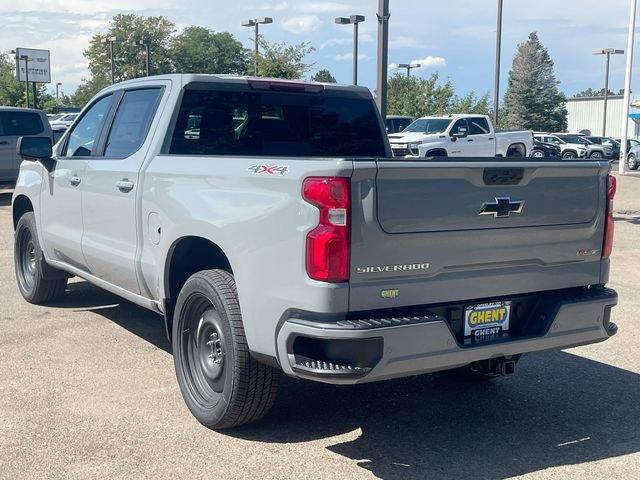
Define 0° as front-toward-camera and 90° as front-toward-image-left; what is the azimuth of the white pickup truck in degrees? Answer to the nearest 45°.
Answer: approximately 45°

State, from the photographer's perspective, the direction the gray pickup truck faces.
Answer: facing away from the viewer and to the left of the viewer

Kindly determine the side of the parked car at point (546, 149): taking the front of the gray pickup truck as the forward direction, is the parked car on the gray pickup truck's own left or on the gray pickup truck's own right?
on the gray pickup truck's own right

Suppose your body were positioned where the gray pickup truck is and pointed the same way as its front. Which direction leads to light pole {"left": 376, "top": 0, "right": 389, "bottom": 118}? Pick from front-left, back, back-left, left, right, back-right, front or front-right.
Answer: front-right

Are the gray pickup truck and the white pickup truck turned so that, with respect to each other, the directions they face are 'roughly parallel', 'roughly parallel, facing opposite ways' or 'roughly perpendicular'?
roughly perpendicular

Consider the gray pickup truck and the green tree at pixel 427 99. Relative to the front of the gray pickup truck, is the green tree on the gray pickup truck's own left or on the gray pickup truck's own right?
on the gray pickup truck's own right

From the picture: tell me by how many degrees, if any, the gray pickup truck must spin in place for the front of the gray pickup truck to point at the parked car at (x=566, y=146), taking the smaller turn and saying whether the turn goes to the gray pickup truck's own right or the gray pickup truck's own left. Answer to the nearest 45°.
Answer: approximately 45° to the gray pickup truck's own right

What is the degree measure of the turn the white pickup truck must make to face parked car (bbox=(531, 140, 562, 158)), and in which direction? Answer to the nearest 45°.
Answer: approximately 135° to its right

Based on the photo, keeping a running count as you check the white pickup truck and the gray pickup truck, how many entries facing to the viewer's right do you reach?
0

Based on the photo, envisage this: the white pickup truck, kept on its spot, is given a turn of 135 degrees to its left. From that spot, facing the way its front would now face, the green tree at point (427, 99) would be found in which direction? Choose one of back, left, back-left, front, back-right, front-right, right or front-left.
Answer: left
